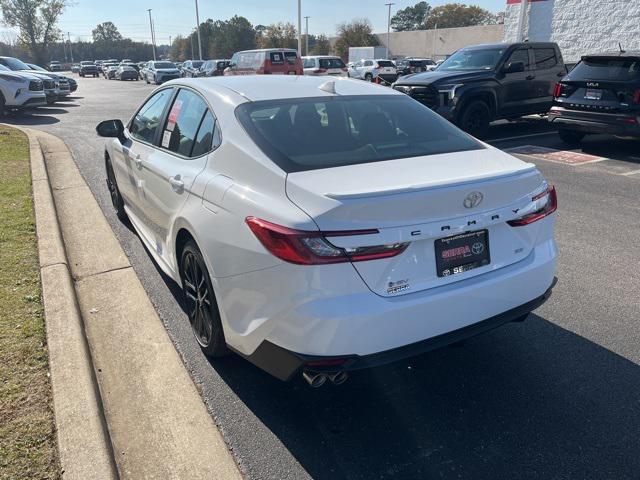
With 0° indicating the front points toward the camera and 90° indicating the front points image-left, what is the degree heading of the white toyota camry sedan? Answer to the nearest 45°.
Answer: approximately 135°

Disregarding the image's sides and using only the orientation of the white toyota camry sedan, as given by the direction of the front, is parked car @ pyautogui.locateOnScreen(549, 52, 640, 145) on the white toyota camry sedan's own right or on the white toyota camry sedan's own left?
on the white toyota camry sedan's own right

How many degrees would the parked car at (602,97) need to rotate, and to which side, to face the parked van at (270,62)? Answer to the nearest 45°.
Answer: approximately 90° to its left

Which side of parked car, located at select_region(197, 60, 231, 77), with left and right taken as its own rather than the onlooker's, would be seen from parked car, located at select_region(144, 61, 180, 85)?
right

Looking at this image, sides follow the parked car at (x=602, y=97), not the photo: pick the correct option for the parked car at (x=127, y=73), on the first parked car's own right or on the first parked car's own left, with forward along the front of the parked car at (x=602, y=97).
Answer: on the first parked car's own left

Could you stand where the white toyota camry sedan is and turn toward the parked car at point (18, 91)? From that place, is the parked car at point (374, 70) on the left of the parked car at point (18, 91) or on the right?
right

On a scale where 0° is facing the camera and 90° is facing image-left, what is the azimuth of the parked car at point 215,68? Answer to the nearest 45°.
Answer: approximately 45°
